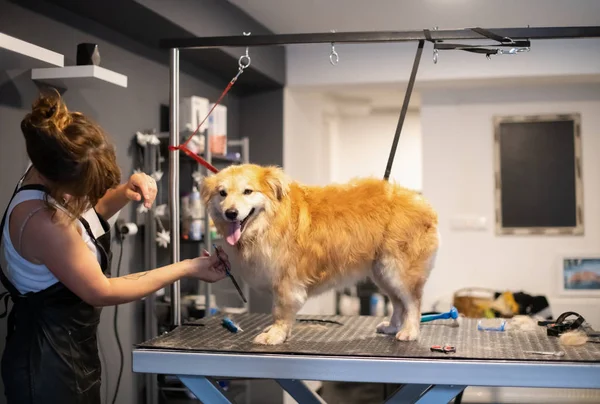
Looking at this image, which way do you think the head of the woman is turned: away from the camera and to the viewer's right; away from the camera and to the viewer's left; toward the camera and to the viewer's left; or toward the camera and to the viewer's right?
away from the camera and to the viewer's right

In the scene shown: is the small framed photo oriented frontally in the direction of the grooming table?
yes

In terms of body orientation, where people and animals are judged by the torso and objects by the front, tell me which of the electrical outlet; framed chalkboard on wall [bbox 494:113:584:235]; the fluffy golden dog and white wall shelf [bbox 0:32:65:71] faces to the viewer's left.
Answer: the fluffy golden dog

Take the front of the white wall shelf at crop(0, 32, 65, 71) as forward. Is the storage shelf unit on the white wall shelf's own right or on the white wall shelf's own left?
on the white wall shelf's own left

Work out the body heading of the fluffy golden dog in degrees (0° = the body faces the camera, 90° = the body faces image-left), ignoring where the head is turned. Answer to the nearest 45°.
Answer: approximately 90°

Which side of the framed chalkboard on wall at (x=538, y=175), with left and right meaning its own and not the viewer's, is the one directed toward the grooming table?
front

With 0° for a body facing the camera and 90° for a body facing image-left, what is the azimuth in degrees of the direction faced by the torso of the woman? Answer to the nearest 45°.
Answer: approximately 270°

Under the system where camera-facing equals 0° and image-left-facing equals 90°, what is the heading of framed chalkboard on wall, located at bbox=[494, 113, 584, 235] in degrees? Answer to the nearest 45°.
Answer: approximately 0°

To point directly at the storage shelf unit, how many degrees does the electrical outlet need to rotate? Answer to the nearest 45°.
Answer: approximately 45° to its right
